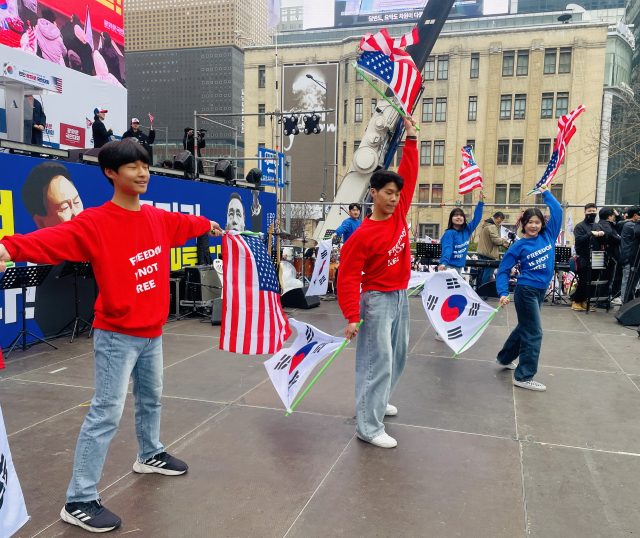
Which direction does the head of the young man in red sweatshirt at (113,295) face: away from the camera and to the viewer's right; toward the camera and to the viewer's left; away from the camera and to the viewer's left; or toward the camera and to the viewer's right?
toward the camera and to the viewer's right

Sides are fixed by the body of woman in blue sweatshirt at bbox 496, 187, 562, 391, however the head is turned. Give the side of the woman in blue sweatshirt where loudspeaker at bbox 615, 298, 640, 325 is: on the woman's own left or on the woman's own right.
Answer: on the woman's own left

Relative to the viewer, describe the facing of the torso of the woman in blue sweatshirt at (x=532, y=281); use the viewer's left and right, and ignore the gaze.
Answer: facing the viewer and to the right of the viewer

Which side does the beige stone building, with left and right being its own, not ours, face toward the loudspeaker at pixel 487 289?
front

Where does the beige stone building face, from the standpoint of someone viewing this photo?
facing the viewer

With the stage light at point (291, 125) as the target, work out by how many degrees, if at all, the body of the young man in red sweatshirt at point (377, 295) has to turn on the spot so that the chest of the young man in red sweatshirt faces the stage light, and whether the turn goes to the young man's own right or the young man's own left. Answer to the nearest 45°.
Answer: approximately 135° to the young man's own left

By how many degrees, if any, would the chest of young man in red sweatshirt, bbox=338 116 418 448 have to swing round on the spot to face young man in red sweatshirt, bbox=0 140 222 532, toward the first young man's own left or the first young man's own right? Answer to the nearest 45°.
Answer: approximately 90° to the first young man's own right

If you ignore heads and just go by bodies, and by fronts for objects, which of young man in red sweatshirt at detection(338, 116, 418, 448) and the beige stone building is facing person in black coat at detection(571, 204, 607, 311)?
the beige stone building

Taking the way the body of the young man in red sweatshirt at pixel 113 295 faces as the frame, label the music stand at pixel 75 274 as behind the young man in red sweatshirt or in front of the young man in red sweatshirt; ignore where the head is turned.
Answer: behind

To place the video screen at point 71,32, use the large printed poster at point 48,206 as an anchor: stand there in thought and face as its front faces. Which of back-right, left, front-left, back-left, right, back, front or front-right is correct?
back-left

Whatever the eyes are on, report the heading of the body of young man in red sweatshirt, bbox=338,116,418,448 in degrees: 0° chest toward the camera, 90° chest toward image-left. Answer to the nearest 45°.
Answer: approximately 315°

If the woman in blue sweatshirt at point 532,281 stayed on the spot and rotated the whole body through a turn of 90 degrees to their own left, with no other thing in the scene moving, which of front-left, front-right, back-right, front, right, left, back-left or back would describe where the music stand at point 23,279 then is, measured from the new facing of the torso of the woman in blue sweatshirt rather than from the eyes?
back-left

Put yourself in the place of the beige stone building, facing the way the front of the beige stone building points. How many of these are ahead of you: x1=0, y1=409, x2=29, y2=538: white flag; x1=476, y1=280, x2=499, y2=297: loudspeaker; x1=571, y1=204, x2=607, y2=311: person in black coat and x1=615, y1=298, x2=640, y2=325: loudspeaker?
4

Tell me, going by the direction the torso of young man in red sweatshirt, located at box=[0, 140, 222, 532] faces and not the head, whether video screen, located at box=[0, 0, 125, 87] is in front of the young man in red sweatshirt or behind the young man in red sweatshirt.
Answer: behind
